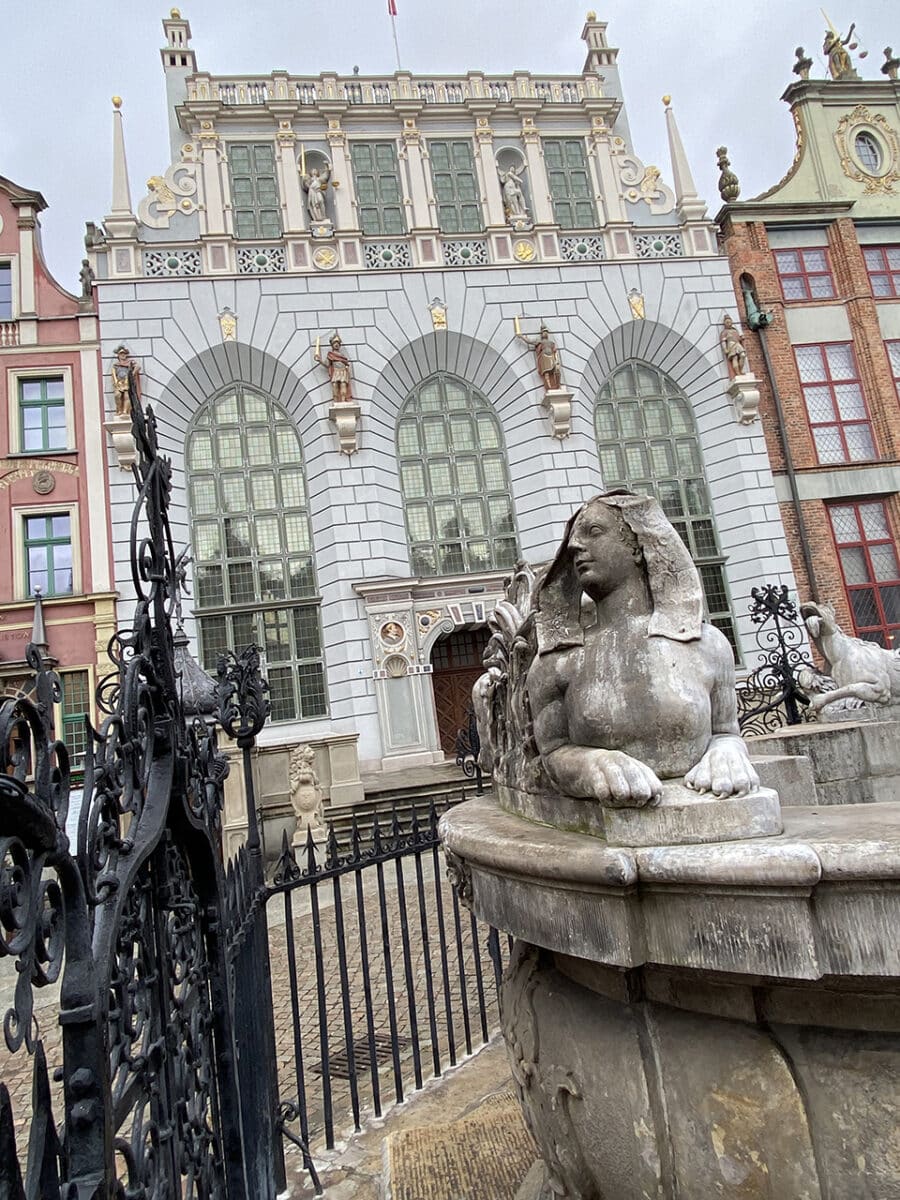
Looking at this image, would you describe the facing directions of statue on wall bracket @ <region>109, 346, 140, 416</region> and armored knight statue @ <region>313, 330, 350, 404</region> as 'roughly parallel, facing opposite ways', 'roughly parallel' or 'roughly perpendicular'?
roughly parallel

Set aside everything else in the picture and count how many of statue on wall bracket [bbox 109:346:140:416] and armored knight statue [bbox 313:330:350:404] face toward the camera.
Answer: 2

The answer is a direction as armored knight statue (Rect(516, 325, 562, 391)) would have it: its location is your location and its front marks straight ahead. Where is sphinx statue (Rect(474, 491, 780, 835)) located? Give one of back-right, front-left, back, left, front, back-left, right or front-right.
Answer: front

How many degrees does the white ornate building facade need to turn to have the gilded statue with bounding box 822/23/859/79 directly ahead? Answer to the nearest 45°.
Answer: approximately 90° to its left

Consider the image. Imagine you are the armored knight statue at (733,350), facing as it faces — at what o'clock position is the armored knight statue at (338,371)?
the armored knight statue at (338,371) is roughly at 2 o'clock from the armored knight statue at (733,350).

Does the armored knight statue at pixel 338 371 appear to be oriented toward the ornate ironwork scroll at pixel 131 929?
yes

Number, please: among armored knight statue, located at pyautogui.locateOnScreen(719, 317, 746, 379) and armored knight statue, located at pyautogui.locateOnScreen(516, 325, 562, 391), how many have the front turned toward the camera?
2

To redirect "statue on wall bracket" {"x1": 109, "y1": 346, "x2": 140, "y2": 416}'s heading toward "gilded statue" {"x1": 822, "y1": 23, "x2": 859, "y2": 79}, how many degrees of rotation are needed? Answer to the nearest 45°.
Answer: approximately 90° to its left

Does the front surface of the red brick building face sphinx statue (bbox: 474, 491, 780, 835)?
yes

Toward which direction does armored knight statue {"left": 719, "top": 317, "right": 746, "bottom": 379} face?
toward the camera

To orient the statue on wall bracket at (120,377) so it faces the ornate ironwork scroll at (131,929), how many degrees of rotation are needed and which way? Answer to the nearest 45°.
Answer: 0° — it already faces it

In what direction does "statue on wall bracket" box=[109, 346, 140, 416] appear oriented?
toward the camera

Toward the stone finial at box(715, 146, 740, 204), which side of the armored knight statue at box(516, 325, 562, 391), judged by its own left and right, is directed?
left

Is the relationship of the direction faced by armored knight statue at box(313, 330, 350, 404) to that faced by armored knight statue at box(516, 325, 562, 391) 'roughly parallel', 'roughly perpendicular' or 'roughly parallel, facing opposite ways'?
roughly parallel

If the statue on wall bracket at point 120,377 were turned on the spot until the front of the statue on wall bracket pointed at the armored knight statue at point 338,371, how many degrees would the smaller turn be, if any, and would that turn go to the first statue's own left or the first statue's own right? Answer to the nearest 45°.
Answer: approximately 90° to the first statue's own left

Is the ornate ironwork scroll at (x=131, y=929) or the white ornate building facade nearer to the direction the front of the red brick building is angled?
the ornate ironwork scroll
